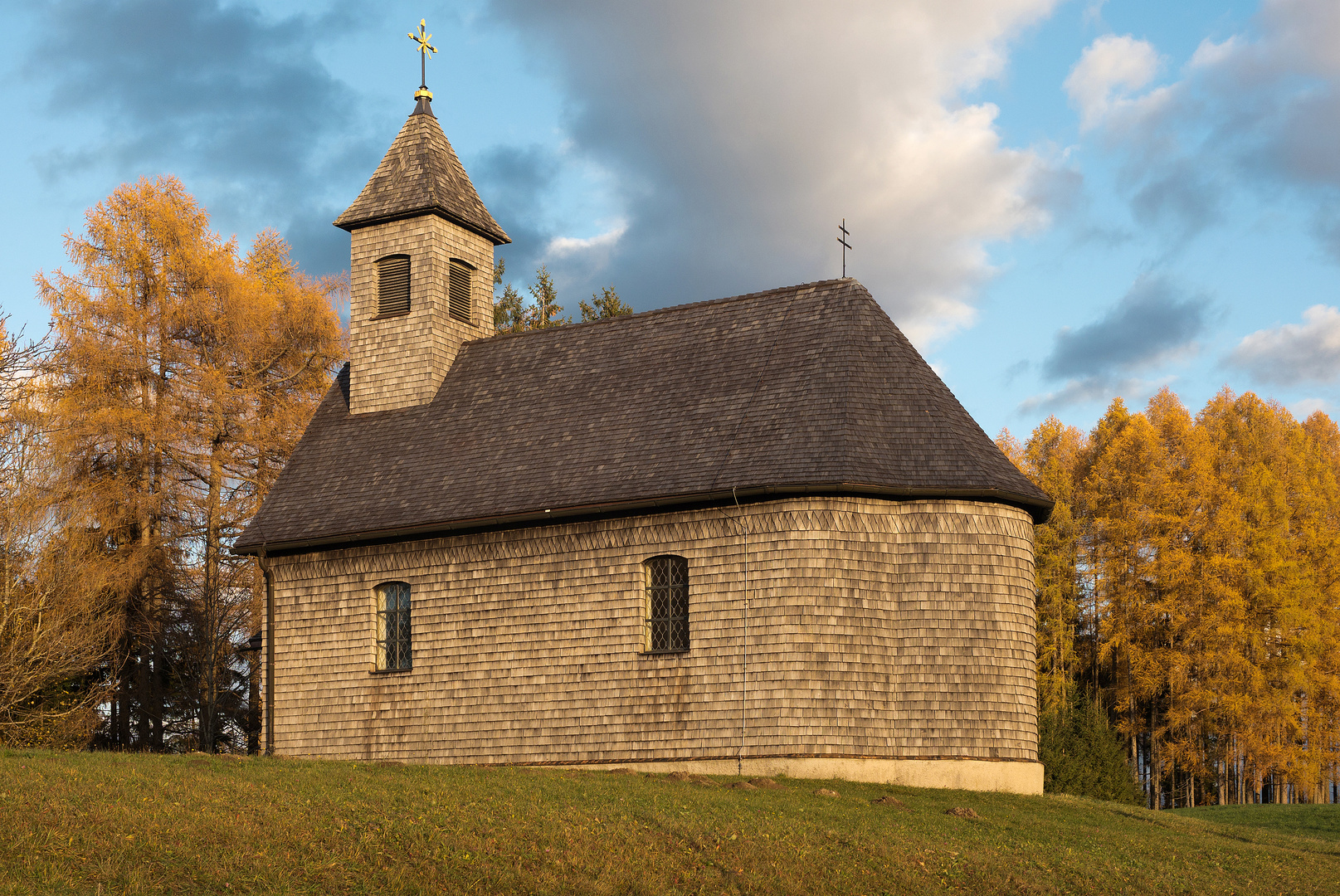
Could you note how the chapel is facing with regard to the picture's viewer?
facing away from the viewer and to the left of the viewer

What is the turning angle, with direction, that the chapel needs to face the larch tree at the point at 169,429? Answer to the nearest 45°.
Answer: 0° — it already faces it
